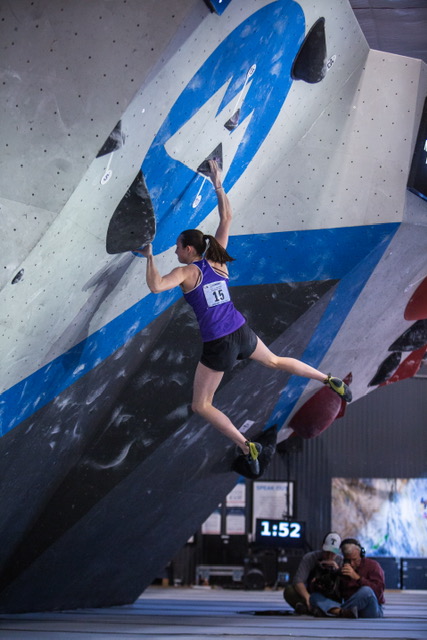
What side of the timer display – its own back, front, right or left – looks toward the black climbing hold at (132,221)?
front

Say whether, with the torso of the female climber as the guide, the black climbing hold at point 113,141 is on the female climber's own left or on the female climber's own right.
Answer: on the female climber's own left

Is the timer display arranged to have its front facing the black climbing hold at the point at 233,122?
yes

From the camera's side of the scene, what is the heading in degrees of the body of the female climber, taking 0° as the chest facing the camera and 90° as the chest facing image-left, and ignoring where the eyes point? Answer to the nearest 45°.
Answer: approximately 135°

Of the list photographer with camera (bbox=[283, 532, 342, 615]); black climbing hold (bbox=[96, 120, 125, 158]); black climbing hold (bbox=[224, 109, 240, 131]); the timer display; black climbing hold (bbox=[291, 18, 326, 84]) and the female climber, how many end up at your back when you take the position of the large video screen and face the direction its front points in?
0

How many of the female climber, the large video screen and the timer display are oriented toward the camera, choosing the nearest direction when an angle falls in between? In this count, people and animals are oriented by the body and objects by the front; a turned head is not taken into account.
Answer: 2

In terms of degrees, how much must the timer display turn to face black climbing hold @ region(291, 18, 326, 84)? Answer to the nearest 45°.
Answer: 0° — it already faces it

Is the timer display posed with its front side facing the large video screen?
no

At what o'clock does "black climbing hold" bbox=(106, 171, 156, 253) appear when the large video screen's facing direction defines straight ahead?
The black climbing hold is roughly at 12 o'clock from the large video screen.

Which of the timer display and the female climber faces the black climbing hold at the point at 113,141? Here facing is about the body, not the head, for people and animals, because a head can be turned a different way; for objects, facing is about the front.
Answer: the timer display

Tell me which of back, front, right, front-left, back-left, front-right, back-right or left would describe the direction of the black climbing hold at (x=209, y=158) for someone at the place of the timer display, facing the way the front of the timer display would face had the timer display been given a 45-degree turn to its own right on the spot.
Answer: front-left

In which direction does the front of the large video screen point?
toward the camera

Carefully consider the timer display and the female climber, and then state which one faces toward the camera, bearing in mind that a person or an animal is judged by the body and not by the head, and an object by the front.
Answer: the timer display

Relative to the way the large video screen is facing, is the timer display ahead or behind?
ahead

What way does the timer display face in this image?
toward the camera
